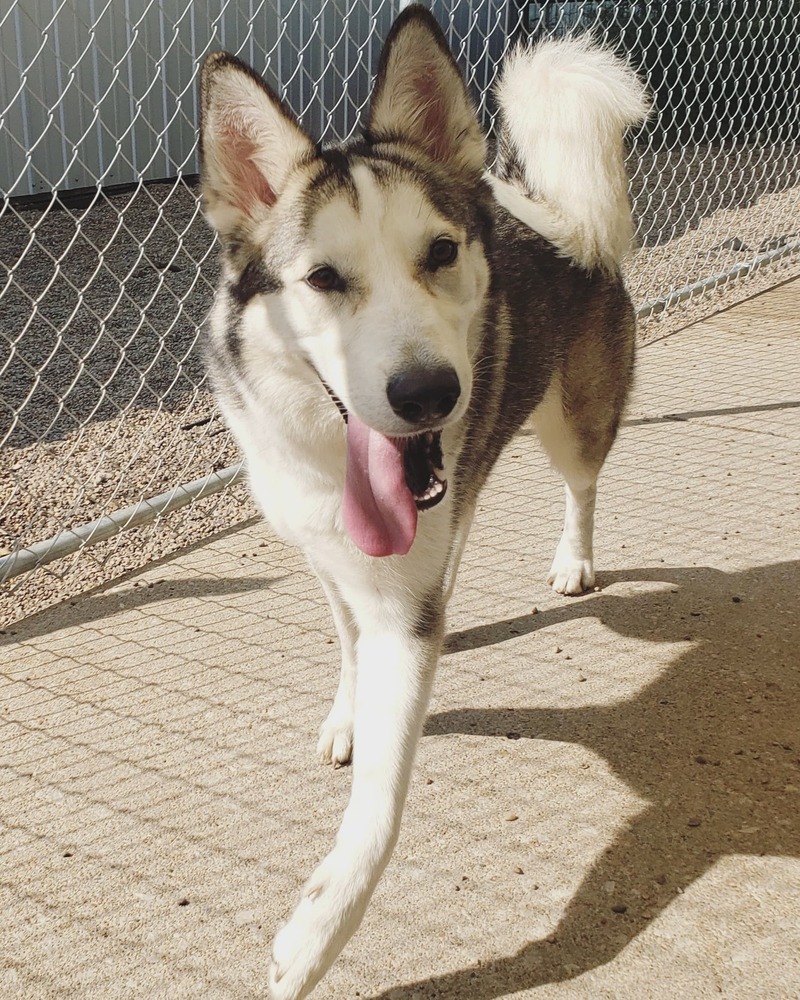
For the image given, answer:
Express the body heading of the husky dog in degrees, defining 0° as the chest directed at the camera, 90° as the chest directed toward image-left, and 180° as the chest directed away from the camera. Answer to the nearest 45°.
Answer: approximately 45°
